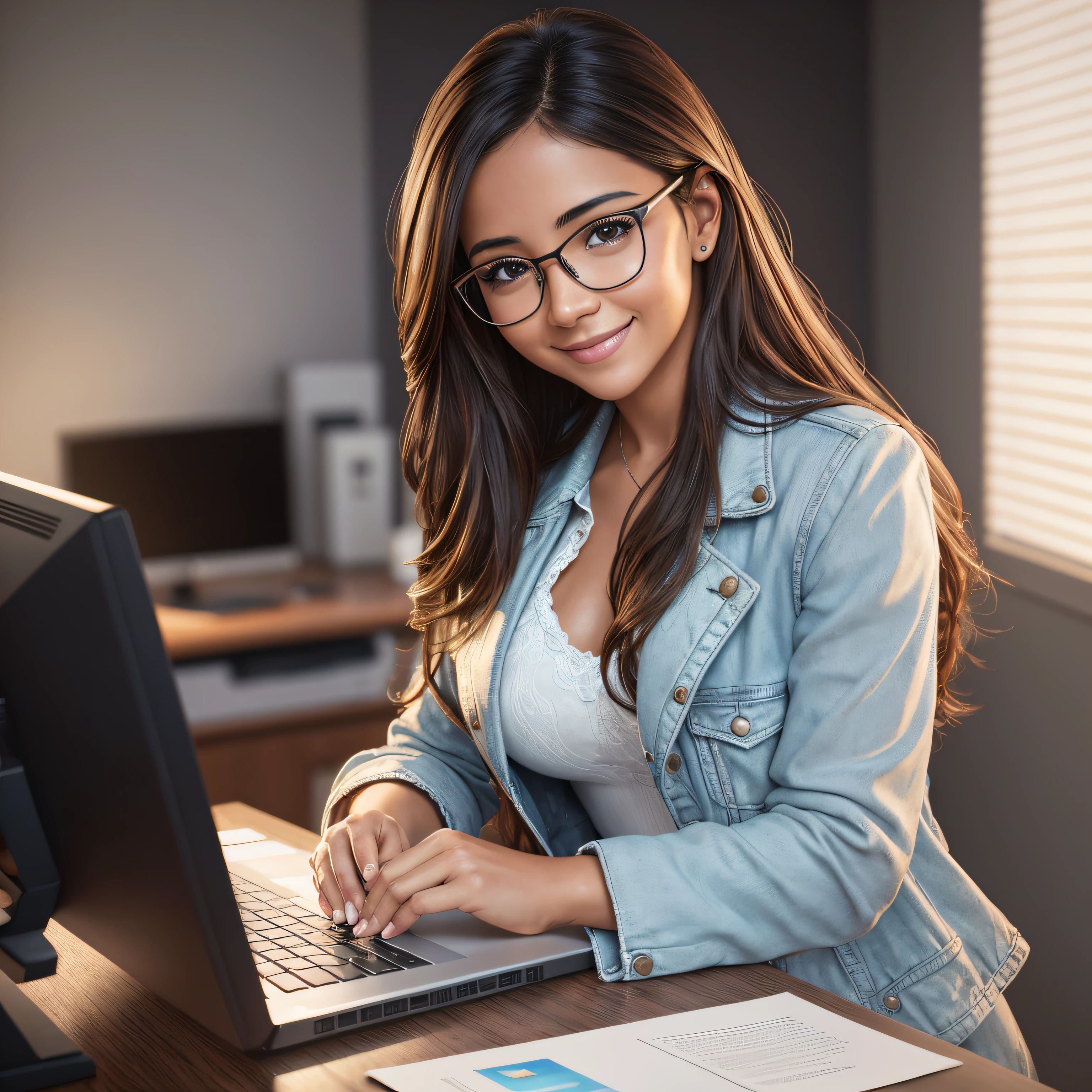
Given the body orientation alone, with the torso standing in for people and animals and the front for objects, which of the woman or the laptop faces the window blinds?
the laptop

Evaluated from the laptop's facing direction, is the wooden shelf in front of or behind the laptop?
in front

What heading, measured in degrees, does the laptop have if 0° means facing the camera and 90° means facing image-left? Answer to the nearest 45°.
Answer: approximately 225°

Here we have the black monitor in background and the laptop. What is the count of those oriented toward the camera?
1

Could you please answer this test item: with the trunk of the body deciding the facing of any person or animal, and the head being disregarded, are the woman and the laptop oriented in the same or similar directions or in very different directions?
very different directions

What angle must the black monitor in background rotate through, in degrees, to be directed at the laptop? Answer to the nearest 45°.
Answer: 0° — it already faces it

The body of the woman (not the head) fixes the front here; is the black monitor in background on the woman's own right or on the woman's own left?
on the woman's own right

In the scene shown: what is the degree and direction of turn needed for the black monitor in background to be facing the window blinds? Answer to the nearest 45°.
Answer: approximately 45° to its left
